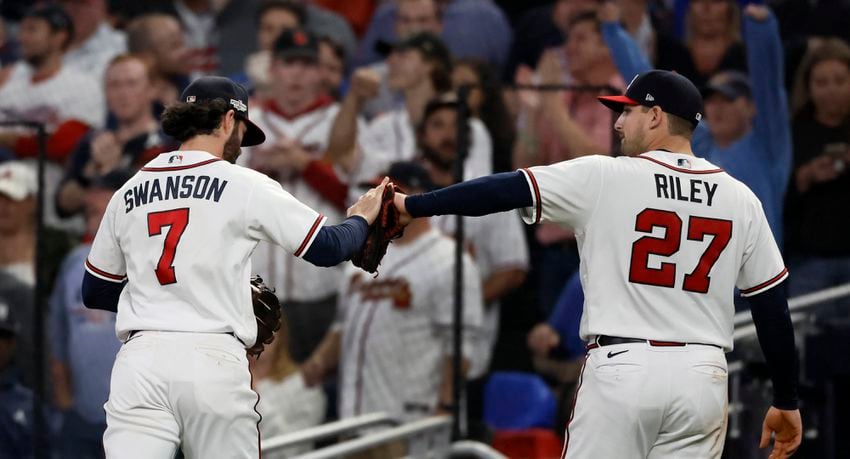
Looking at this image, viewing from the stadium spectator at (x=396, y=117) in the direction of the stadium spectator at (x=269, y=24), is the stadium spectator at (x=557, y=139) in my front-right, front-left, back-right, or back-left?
back-right

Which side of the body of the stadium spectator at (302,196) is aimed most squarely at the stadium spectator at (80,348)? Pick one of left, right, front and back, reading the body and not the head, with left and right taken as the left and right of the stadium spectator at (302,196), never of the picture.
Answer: right

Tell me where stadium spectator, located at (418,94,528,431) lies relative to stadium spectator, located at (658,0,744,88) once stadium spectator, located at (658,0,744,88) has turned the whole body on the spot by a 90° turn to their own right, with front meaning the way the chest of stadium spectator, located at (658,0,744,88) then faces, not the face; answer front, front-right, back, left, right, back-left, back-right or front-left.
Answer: front-left

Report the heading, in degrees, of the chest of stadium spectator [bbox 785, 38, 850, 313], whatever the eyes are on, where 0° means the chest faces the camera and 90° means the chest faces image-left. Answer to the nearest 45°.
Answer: approximately 0°

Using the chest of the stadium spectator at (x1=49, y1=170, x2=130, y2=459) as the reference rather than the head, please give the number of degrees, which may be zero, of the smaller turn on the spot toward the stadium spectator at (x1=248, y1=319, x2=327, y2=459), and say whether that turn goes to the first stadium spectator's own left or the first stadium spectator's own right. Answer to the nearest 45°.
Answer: approximately 90° to the first stadium spectator's own left

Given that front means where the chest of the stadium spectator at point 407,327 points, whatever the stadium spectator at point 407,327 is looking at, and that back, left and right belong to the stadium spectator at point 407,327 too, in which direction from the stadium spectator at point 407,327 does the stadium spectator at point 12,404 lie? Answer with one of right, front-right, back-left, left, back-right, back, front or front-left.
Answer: front-right

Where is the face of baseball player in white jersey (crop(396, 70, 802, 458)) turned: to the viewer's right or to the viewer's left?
to the viewer's left

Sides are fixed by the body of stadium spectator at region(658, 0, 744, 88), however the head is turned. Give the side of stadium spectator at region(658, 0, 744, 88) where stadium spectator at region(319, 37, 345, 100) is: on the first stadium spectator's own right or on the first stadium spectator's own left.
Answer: on the first stadium spectator's own right

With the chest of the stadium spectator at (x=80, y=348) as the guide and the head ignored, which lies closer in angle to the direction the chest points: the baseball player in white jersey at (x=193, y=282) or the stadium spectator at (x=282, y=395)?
the baseball player in white jersey
